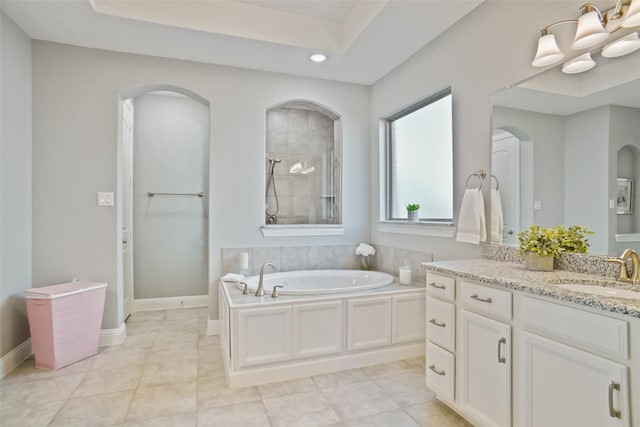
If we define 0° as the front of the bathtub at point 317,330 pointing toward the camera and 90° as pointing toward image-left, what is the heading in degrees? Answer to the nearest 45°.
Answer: approximately 0°

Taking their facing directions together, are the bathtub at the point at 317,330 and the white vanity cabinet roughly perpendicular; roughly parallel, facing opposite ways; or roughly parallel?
roughly perpendicular

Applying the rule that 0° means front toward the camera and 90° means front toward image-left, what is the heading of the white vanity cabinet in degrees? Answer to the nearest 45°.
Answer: approximately 45°

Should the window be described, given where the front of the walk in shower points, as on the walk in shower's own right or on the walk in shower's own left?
on the walk in shower's own left

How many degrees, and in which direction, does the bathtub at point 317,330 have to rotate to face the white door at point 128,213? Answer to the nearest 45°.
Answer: approximately 135° to its right

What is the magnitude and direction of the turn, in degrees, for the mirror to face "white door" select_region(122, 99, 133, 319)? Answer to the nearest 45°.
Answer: approximately 45° to its right

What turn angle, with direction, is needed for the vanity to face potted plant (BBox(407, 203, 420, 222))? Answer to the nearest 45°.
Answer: approximately 90° to its right

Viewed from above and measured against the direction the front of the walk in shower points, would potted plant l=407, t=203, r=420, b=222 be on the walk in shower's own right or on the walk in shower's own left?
on the walk in shower's own left

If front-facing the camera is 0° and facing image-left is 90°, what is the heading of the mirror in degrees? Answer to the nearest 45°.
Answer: approximately 45°

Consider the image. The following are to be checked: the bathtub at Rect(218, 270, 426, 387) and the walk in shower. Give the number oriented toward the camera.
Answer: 2

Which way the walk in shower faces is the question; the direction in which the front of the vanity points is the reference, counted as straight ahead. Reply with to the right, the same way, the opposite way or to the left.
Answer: to the left

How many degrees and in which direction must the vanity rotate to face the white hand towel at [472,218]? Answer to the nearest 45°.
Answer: approximately 90° to its right
